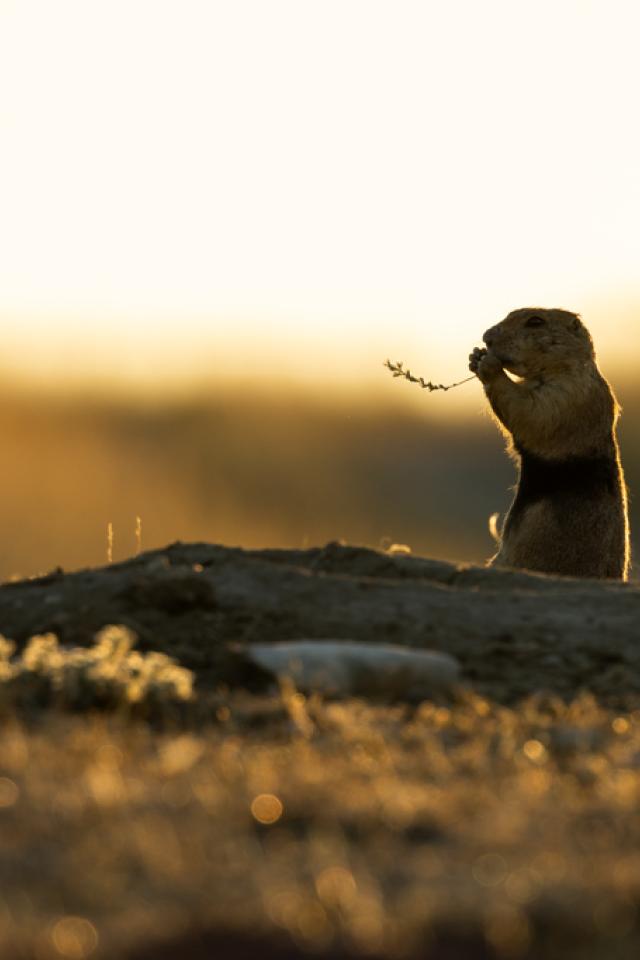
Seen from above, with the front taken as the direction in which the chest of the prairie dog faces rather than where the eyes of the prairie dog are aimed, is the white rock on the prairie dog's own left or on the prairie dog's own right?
on the prairie dog's own left

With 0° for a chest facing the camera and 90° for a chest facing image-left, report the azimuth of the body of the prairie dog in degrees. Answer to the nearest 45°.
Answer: approximately 90°
